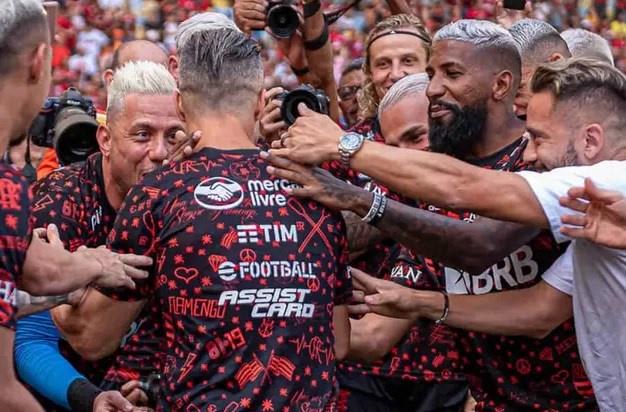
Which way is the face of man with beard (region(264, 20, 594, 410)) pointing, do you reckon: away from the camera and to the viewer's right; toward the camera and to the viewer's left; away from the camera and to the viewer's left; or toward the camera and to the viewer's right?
toward the camera and to the viewer's left

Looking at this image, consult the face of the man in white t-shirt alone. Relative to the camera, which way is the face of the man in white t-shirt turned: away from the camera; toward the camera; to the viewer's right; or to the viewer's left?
to the viewer's left

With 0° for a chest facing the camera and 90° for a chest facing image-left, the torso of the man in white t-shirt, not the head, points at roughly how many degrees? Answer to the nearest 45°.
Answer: approximately 90°
